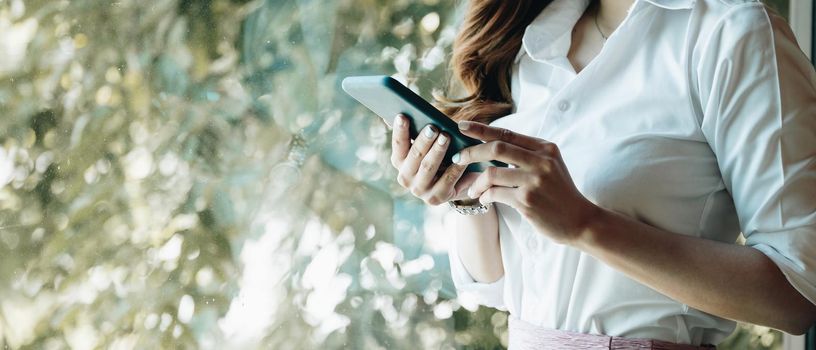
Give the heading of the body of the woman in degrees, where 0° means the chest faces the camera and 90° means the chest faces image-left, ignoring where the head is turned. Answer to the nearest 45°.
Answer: approximately 45°
